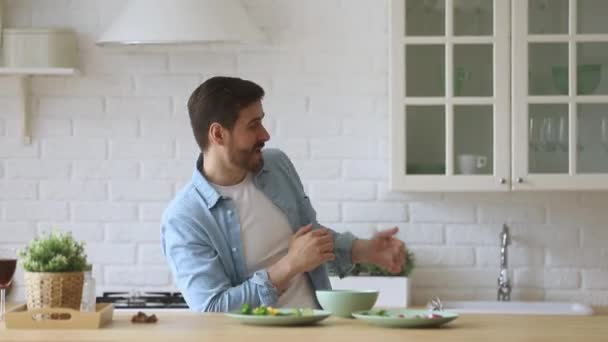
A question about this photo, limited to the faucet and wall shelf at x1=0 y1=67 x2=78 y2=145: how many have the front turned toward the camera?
2

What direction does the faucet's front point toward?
toward the camera

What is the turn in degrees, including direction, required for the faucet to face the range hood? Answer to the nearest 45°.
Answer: approximately 45° to its right

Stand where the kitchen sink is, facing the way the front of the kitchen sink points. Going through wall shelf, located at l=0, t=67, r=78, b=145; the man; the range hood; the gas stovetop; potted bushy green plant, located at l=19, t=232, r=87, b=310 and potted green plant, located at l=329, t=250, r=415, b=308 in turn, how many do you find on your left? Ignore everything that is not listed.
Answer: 0

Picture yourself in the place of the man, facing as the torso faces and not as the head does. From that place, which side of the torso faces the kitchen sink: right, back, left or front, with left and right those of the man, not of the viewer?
left

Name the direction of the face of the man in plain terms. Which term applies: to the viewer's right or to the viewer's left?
to the viewer's right

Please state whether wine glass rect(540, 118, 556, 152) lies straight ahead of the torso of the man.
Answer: no

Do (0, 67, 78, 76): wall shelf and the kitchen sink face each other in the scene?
no

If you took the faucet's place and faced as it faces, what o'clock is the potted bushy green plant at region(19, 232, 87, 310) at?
The potted bushy green plant is roughly at 1 o'clock from the faucet.

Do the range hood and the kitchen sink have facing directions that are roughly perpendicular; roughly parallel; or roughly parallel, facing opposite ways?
roughly parallel

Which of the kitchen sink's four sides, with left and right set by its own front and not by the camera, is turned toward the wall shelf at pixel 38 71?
right

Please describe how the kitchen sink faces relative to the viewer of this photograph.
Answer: facing the viewer

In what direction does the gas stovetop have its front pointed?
toward the camera

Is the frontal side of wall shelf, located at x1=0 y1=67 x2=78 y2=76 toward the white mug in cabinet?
no

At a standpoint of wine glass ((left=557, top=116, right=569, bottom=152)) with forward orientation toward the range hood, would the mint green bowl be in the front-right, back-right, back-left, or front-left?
front-left

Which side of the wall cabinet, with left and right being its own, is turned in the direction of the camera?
front

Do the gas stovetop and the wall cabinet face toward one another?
no
